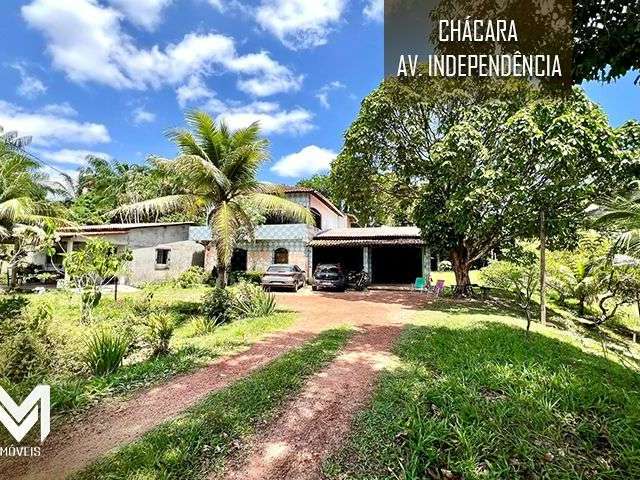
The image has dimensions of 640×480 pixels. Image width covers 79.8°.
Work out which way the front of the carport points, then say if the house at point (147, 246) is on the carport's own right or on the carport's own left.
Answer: on the carport's own right

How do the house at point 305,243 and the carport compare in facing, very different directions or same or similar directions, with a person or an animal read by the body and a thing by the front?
same or similar directions

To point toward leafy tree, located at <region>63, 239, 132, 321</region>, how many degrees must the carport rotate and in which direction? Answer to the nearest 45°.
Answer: approximately 45° to its right

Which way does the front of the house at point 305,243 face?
toward the camera

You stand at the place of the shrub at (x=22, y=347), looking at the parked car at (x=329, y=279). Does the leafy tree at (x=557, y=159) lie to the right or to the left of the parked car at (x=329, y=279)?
right

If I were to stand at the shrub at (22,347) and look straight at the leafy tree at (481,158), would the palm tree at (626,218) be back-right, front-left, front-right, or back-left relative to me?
front-right

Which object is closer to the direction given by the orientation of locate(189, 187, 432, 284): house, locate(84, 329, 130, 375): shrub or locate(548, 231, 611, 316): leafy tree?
the shrub

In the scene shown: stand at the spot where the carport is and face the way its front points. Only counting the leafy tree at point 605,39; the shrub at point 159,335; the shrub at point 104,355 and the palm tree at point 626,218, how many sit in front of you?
4

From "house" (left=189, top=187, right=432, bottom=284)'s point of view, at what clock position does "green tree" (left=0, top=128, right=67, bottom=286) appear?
The green tree is roughly at 2 o'clock from the house.

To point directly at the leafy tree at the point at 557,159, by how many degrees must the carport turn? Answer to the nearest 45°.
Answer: approximately 45° to its left

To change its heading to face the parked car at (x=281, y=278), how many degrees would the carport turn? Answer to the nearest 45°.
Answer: approximately 45° to its right

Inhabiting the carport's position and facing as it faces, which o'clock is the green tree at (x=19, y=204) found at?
The green tree is roughly at 2 o'clock from the carport.

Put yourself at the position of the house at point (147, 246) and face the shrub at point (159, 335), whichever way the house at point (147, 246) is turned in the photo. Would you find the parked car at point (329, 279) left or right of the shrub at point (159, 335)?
left
